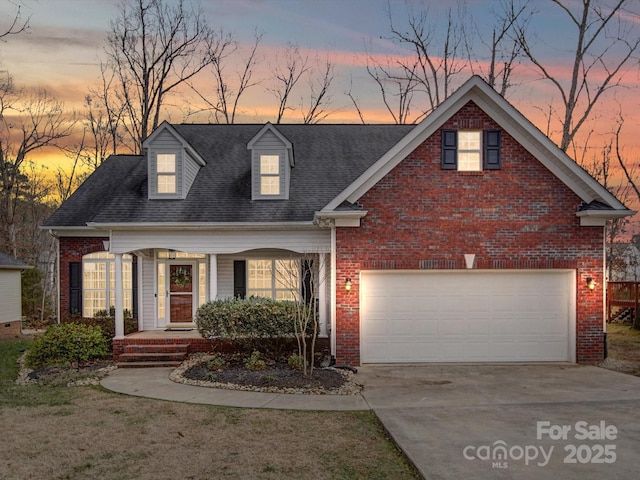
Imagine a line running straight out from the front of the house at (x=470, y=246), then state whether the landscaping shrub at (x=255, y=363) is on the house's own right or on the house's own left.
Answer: on the house's own right

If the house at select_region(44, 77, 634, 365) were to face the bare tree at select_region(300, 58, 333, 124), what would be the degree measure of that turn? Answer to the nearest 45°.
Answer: approximately 180°

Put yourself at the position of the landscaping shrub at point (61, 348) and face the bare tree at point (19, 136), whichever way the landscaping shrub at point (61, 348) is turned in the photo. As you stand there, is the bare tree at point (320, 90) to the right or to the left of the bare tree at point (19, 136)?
right

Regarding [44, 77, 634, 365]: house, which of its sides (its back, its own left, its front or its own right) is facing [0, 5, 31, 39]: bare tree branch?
right

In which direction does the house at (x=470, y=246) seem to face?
toward the camera

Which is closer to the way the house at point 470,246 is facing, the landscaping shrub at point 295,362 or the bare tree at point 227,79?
the landscaping shrub

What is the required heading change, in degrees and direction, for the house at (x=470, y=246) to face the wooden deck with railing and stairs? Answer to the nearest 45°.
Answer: approximately 135° to its left

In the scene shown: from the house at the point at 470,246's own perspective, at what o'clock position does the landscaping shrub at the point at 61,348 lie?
The landscaping shrub is roughly at 3 o'clock from the house.

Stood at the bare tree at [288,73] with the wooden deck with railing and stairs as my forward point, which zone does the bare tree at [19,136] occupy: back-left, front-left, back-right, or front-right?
back-right

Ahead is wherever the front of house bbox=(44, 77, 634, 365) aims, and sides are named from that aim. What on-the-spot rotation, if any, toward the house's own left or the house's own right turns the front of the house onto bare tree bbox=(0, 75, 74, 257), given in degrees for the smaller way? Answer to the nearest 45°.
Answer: approximately 135° to the house's own right
